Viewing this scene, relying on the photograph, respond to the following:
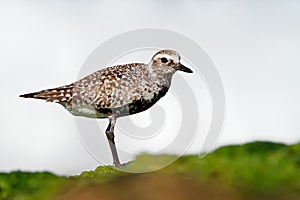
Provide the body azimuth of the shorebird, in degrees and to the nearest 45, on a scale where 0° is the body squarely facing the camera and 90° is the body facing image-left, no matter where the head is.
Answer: approximately 270°
